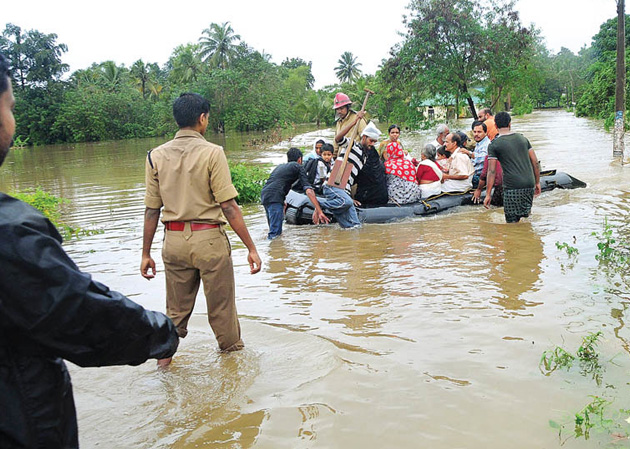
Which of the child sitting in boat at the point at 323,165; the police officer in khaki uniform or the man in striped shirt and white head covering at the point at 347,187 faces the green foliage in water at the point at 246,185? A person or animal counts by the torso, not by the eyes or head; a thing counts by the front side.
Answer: the police officer in khaki uniform

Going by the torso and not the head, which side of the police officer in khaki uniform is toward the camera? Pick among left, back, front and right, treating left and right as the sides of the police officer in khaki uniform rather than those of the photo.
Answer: back

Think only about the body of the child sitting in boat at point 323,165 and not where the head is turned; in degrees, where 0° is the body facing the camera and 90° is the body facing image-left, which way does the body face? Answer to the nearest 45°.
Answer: approximately 315°

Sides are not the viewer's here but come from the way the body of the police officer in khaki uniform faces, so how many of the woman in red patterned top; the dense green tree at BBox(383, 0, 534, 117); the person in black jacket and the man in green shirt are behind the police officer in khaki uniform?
1

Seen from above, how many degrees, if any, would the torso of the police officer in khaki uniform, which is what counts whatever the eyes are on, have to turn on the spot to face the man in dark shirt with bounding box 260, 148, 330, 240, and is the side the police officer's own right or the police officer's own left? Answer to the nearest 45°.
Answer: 0° — they already face them

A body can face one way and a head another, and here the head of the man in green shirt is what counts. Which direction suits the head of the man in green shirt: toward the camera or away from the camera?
away from the camera
